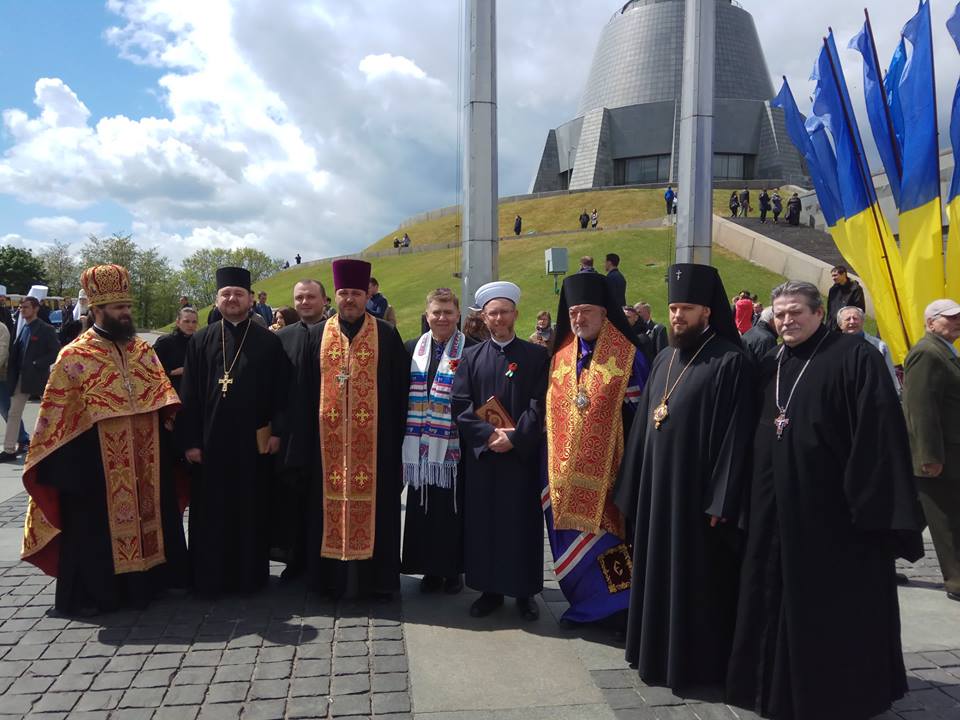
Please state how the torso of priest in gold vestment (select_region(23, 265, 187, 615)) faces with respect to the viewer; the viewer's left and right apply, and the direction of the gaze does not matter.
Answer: facing the viewer and to the right of the viewer

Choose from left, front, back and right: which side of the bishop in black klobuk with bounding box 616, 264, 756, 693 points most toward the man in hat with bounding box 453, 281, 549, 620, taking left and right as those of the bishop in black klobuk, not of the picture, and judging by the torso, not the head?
right

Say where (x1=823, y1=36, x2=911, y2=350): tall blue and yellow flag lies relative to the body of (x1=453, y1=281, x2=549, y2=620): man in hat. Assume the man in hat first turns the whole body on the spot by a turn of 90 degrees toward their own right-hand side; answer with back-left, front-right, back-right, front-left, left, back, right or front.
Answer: back-right

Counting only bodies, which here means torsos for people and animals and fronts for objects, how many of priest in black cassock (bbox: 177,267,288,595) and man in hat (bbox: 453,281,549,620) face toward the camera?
2

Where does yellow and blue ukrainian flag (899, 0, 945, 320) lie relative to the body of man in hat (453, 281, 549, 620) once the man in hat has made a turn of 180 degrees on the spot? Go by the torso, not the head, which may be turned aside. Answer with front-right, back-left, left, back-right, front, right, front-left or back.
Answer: front-right

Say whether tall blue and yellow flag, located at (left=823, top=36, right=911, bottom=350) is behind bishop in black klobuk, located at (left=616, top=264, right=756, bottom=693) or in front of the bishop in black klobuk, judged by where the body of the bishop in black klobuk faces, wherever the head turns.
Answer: behind

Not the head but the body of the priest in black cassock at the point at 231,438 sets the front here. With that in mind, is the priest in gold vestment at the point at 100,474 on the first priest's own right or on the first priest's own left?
on the first priest's own right

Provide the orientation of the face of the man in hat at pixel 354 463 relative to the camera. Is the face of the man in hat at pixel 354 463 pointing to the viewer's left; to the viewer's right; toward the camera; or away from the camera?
toward the camera

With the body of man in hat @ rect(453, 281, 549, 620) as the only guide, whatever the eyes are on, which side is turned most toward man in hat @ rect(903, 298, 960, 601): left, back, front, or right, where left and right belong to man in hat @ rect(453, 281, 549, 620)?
left

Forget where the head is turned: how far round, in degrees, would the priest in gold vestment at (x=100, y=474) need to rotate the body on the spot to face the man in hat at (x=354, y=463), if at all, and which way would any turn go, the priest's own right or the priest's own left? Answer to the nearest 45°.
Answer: approximately 45° to the priest's own left

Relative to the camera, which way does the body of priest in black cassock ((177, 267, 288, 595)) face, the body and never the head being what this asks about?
toward the camera

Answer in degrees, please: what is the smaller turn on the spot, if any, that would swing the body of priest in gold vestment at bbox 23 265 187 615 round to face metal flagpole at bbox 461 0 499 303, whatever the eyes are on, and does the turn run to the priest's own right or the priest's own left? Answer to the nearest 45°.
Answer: approximately 90° to the priest's own left

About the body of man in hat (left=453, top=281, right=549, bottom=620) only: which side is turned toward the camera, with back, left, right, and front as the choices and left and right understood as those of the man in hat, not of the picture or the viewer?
front

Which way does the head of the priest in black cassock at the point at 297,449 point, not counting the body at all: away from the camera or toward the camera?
toward the camera

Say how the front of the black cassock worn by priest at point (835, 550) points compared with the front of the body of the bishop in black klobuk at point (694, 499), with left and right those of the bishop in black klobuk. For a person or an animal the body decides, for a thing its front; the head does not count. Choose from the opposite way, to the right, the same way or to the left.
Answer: the same way

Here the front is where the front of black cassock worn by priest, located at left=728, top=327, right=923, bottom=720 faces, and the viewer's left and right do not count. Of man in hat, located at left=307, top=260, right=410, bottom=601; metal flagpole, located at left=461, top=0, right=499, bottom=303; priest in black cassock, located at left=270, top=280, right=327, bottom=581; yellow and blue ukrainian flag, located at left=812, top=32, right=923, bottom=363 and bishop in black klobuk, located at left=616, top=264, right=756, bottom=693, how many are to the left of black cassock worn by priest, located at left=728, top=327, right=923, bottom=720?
0
